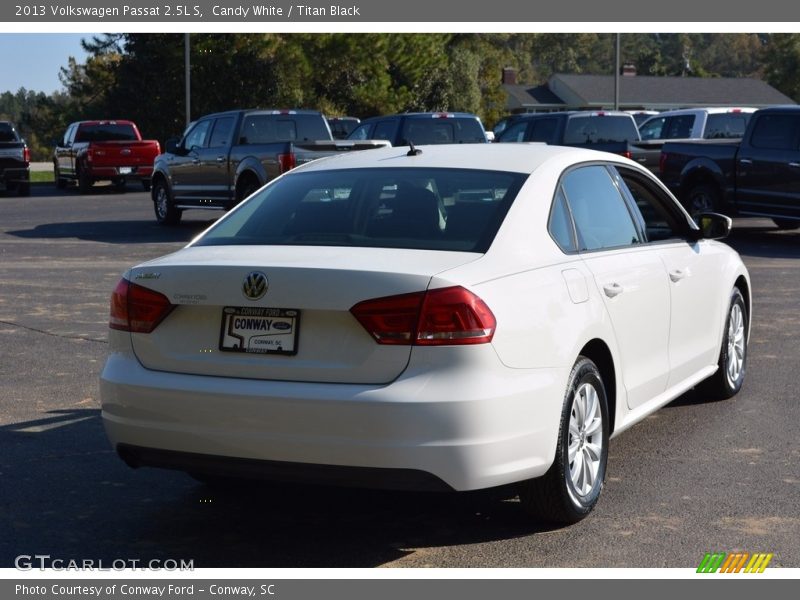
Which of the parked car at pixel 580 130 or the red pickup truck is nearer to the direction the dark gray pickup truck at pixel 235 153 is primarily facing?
the red pickup truck

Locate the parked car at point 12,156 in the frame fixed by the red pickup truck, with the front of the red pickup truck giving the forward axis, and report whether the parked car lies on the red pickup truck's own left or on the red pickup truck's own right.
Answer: on the red pickup truck's own left

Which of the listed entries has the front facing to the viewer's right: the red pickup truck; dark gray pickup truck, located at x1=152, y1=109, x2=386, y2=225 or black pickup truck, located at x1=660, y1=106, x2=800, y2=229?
black pickup truck, located at x1=660, y1=106, x2=800, y2=229

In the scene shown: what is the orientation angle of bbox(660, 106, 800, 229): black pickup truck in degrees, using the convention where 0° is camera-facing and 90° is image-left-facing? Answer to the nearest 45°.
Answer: approximately 270°

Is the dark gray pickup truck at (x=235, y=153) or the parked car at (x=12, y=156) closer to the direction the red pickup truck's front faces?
the parked car

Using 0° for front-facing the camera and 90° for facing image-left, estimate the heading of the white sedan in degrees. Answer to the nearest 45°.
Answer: approximately 225°

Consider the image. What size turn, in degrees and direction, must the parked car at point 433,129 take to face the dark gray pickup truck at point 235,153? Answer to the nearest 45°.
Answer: approximately 90° to its left

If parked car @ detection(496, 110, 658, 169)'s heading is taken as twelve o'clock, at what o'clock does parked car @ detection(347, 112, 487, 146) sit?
parked car @ detection(347, 112, 487, 146) is roughly at 10 o'clock from parked car @ detection(496, 110, 658, 169).

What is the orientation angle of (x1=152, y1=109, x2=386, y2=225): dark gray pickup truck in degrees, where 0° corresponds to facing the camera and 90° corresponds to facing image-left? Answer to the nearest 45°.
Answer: approximately 135°

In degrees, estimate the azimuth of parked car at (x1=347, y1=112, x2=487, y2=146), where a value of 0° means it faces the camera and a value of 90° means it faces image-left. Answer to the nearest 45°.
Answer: approximately 135°

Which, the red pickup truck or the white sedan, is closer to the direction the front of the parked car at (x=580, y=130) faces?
the red pickup truck
